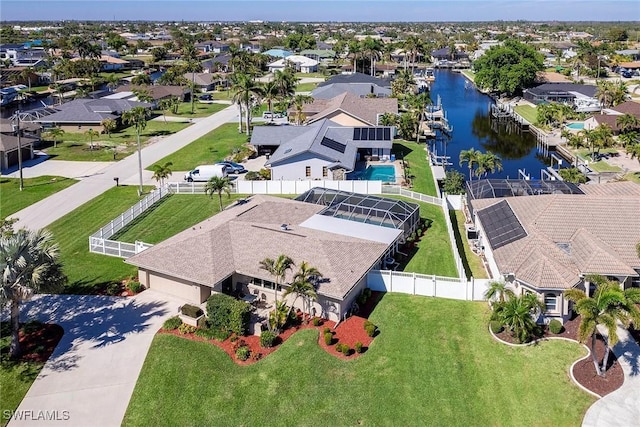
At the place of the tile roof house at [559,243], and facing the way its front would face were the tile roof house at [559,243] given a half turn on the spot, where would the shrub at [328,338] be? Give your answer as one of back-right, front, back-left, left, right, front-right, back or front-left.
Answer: back-left

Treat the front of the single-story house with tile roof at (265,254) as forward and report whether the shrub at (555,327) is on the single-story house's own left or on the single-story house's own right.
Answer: on the single-story house's own left

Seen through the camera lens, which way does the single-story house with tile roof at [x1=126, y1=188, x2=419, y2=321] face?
facing the viewer and to the left of the viewer

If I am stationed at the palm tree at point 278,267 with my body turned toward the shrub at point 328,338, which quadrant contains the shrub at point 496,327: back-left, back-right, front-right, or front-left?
front-left

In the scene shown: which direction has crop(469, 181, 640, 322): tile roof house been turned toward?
toward the camera

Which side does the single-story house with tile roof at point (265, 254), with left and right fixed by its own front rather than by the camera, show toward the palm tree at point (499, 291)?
left

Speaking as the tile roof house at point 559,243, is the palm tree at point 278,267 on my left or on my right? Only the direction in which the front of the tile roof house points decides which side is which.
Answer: on my right

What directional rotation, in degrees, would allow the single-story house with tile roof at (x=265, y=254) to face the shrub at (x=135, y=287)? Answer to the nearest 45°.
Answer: approximately 45° to its right

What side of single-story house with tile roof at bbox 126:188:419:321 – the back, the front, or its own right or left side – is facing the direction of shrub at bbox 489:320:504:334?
left

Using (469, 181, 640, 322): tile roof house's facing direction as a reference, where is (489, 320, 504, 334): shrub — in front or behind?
in front

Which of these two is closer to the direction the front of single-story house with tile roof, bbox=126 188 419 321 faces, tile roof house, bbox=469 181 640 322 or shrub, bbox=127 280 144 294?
the shrub

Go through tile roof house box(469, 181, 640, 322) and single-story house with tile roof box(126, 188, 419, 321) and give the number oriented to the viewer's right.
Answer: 0

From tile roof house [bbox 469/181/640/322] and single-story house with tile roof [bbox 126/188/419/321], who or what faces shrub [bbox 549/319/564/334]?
the tile roof house

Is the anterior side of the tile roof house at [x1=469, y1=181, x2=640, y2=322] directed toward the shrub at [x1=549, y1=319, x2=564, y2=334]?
yes

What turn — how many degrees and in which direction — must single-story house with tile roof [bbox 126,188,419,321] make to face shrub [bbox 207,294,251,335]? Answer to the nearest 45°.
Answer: approximately 45° to its left

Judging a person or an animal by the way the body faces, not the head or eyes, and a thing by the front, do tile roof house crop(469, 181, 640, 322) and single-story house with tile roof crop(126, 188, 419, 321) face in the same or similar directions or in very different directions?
same or similar directions

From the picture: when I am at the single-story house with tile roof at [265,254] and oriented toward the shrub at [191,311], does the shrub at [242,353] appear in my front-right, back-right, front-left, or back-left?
front-left

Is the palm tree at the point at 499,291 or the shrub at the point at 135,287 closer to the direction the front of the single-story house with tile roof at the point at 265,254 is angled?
the shrub

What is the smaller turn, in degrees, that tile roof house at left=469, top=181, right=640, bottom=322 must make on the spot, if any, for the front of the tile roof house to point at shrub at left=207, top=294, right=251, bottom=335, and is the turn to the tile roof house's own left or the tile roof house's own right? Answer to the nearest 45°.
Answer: approximately 45° to the tile roof house's own right
